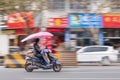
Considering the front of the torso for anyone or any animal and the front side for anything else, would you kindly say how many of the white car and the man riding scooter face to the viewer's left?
1

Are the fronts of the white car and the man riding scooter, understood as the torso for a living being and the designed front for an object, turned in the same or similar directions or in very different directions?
very different directions
